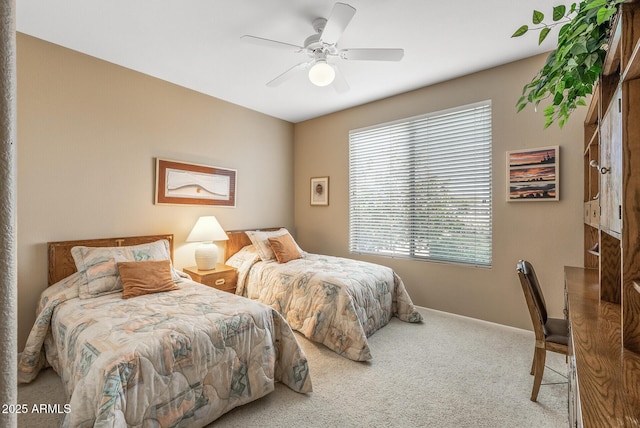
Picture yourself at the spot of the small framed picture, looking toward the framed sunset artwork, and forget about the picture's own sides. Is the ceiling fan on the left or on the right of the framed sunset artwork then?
right

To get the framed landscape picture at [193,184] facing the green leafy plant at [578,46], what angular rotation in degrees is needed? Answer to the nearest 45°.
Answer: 0° — it already faces it

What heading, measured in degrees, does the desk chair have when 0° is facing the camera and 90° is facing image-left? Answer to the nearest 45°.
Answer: approximately 270°

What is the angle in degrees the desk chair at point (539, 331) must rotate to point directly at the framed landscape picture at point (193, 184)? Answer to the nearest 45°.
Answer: approximately 180°

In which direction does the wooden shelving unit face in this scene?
to the viewer's left

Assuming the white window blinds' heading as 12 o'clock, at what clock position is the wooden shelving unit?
The wooden shelving unit is roughly at 10 o'clock from the white window blinds.

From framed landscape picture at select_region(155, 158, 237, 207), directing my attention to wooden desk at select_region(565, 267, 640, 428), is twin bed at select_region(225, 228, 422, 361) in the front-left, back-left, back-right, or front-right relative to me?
front-left

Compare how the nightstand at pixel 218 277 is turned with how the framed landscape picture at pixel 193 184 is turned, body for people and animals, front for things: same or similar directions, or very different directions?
same or similar directions

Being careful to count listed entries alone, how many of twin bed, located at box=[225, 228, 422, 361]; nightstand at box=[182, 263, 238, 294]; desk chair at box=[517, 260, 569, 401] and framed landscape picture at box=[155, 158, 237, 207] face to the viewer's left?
0

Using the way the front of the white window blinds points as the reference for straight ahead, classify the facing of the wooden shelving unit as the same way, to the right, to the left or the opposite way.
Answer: to the right

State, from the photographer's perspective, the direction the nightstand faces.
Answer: facing the viewer and to the right of the viewer

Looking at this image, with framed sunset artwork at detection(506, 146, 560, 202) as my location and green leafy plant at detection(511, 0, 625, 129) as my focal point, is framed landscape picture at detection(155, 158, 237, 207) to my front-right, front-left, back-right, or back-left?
front-right

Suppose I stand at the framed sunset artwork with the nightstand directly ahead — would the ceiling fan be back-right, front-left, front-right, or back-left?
front-left

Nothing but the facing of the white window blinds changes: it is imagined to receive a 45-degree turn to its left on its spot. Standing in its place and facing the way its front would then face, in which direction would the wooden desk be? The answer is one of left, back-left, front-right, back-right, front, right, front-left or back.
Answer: front

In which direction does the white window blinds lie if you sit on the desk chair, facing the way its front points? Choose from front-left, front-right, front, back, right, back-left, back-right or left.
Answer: back-left
